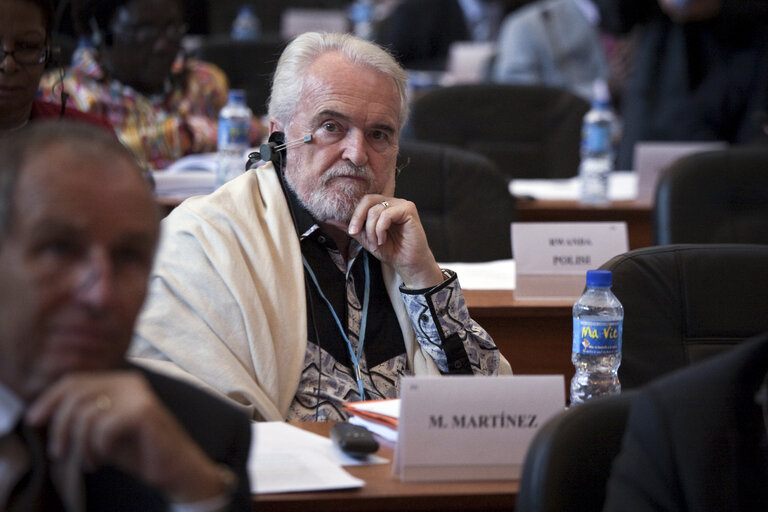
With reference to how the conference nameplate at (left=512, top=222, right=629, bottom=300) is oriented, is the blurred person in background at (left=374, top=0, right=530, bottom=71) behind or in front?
behind

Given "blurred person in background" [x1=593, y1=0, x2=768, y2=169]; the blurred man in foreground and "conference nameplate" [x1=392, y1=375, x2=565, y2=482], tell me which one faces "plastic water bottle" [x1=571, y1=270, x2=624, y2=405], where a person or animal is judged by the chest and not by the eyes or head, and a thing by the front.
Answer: the blurred person in background

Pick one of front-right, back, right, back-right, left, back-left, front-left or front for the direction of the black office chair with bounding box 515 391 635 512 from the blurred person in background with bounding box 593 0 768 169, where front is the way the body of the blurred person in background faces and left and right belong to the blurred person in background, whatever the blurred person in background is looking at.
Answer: front

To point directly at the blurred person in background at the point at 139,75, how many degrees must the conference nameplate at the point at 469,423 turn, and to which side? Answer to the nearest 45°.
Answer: approximately 135° to its right

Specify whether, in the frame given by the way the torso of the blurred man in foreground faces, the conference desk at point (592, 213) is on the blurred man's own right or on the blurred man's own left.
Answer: on the blurred man's own left

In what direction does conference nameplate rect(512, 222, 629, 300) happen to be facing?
toward the camera

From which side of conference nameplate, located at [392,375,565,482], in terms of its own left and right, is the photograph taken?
front

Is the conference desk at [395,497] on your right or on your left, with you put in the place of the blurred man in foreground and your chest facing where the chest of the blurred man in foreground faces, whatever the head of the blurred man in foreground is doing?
on your left

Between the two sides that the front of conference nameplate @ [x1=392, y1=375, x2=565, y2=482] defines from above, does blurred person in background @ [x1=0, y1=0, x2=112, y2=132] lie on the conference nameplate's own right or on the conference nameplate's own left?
on the conference nameplate's own right
